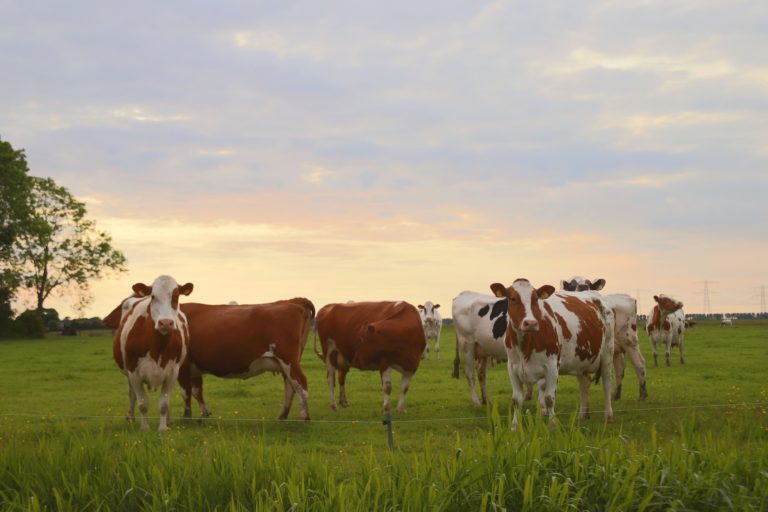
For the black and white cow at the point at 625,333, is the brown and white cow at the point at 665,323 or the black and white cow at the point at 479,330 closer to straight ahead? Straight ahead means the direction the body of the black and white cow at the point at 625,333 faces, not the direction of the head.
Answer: the black and white cow at the point at 479,330

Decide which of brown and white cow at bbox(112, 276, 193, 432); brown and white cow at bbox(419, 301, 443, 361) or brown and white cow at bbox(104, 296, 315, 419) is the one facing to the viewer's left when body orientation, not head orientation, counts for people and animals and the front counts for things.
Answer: brown and white cow at bbox(104, 296, 315, 419)

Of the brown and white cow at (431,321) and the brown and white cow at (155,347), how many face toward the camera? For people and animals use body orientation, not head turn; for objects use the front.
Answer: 2

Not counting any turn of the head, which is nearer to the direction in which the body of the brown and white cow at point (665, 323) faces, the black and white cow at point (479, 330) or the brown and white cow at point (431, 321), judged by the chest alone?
the black and white cow

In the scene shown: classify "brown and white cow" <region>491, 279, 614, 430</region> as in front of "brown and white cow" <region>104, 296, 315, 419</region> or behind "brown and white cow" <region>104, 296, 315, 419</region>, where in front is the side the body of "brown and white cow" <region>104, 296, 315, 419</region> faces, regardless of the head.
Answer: behind

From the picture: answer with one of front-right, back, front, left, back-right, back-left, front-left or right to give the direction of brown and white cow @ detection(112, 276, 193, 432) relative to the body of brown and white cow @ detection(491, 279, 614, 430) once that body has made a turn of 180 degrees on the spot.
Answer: back-left

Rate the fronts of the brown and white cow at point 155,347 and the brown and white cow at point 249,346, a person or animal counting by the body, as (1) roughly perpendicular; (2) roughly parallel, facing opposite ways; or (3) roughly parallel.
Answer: roughly perpendicular

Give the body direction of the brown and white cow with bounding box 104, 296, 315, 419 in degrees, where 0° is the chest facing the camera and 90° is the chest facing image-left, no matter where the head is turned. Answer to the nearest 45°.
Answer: approximately 90°

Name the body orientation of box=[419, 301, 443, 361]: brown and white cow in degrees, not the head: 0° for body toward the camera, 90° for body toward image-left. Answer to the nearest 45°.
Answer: approximately 0°

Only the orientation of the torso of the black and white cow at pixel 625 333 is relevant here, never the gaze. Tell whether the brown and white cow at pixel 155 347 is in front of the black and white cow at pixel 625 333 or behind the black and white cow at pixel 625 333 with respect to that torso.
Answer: in front

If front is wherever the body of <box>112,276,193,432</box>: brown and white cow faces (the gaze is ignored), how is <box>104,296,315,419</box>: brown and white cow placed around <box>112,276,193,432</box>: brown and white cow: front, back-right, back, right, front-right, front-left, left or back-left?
back-left
